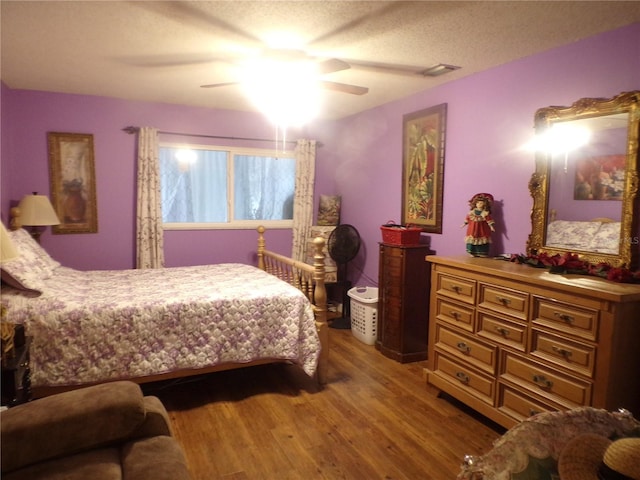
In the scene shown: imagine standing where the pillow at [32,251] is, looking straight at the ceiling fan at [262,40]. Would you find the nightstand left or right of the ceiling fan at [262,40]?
right

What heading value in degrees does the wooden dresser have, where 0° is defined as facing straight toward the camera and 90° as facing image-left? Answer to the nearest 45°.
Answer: approximately 45°

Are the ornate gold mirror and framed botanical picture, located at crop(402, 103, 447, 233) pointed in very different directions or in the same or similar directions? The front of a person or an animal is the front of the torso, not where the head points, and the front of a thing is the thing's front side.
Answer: same or similar directions

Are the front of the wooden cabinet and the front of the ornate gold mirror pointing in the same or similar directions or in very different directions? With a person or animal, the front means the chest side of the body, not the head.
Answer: same or similar directions

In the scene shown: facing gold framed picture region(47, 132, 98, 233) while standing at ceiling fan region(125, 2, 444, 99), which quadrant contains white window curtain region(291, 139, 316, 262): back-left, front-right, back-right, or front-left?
front-right

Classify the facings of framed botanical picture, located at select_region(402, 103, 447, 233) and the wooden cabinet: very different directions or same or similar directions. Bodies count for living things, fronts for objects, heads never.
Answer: same or similar directions

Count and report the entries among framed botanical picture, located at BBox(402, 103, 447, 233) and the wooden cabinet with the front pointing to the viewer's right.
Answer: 0

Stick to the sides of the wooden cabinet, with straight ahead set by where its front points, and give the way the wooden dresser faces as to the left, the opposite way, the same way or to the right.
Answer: the same way

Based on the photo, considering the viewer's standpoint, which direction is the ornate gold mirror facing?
facing the viewer and to the left of the viewer

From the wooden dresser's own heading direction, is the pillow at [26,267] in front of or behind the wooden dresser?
in front

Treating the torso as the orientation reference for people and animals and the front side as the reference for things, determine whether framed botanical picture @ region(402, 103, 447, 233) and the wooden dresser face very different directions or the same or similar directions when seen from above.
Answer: same or similar directions
